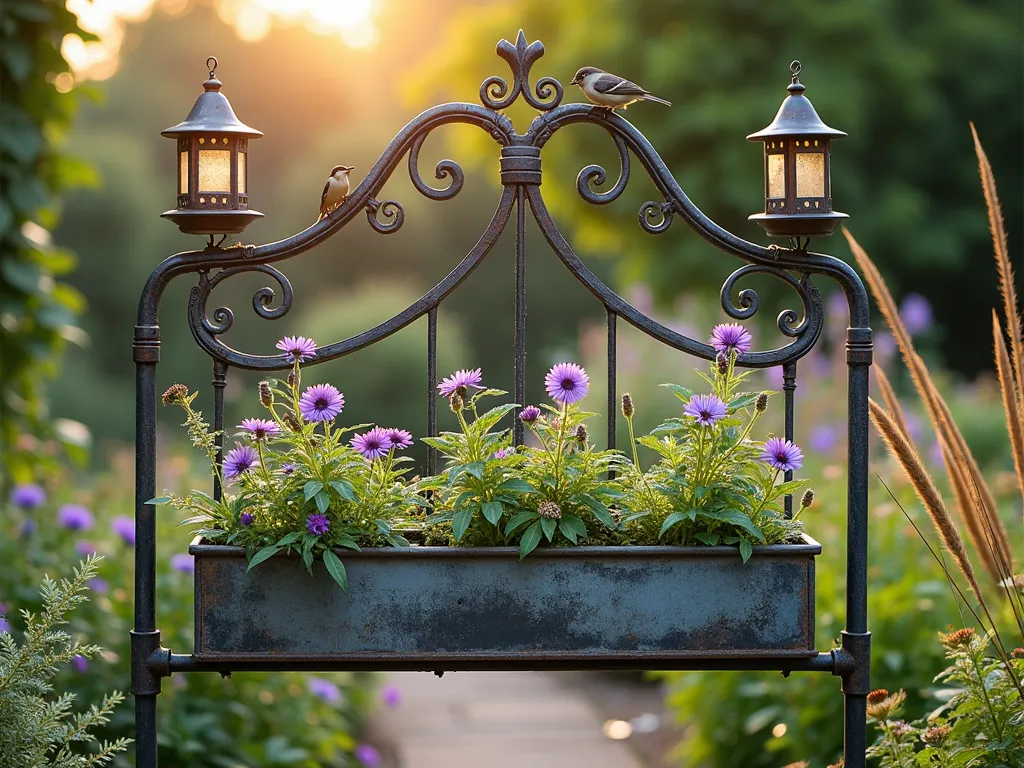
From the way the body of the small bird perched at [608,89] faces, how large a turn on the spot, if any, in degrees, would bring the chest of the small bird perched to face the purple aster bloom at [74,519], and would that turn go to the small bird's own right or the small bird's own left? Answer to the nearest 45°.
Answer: approximately 45° to the small bird's own right

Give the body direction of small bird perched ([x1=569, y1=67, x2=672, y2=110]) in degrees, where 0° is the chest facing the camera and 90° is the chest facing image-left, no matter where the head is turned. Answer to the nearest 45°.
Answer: approximately 90°
